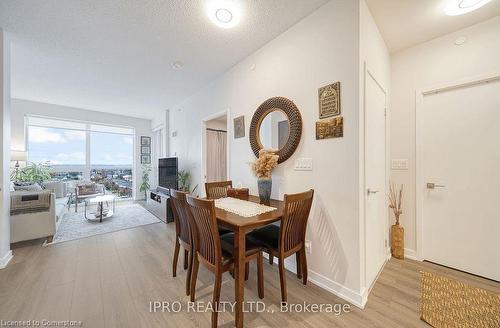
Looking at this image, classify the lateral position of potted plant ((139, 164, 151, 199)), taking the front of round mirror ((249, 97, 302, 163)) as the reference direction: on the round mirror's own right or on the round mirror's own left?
on the round mirror's own right

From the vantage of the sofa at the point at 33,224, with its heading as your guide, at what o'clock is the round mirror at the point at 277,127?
The round mirror is roughly at 2 o'clock from the sofa.

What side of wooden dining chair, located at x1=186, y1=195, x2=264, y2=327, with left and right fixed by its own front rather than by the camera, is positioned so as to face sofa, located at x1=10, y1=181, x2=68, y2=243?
left

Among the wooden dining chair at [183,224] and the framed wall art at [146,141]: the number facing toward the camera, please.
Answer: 1

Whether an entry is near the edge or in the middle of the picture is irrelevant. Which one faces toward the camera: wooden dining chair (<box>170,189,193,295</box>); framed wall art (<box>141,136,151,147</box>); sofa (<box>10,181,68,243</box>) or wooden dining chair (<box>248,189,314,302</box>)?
the framed wall art

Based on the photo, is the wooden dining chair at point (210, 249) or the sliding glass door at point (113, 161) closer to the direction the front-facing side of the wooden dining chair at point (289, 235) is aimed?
the sliding glass door

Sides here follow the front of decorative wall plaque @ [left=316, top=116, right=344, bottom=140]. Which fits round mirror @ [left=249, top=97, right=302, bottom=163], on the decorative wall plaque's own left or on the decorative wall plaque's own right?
on the decorative wall plaque's own right

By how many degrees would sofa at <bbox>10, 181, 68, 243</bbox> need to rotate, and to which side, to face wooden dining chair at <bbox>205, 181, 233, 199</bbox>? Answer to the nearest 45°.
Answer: approximately 45° to its right

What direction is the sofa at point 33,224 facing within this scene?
to the viewer's right
